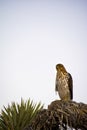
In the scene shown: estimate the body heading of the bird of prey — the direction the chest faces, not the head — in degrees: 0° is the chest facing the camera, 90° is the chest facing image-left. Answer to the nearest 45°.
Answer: approximately 45°
